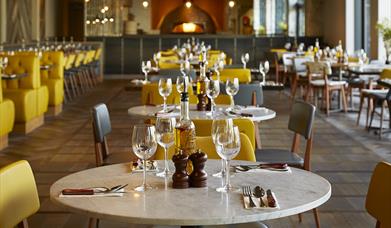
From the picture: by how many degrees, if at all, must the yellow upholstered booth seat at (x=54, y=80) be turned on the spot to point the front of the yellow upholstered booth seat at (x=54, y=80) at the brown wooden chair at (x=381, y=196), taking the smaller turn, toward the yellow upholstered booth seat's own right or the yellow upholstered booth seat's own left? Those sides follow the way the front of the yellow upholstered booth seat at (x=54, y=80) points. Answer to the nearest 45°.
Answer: approximately 90° to the yellow upholstered booth seat's own left
